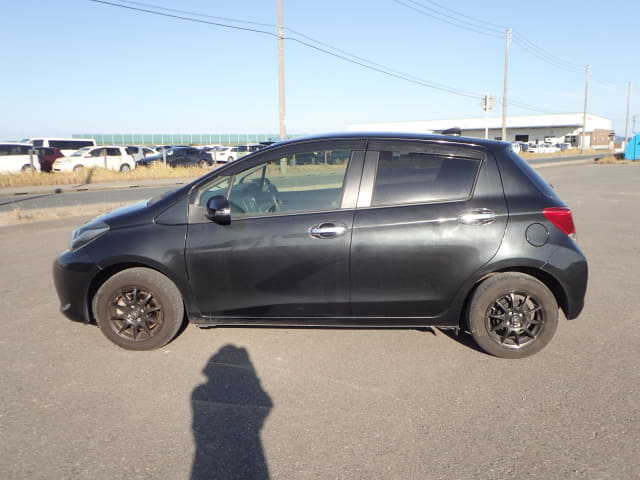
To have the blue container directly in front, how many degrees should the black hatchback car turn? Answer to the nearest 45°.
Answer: approximately 135° to its right

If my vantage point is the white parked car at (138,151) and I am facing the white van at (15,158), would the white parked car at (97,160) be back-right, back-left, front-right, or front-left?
front-left

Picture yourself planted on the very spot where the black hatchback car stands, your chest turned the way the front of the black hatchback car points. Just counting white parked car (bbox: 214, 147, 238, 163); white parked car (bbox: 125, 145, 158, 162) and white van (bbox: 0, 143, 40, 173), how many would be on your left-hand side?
0

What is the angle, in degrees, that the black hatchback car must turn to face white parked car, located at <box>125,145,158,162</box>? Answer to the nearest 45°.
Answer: approximately 90° to its right

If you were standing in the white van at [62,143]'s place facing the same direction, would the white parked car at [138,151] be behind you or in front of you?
behind

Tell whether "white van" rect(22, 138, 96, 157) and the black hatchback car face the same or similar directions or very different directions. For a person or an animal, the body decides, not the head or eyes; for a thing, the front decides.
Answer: same or similar directions

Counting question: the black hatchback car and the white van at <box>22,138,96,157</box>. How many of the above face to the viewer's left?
2

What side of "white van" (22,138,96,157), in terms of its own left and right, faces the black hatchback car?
left

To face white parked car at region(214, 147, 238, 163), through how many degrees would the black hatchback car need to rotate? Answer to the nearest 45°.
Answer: approximately 90° to its right

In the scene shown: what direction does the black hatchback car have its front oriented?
to the viewer's left

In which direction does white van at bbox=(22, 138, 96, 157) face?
to the viewer's left

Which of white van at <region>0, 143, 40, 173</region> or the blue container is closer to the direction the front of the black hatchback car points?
the white van

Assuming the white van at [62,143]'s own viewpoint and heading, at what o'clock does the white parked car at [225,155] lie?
The white parked car is roughly at 6 o'clock from the white van.
